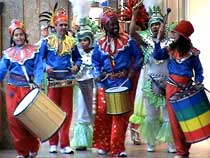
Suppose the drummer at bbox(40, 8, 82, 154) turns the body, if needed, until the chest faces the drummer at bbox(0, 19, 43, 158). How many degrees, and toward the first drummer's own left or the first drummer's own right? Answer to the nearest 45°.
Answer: approximately 45° to the first drummer's own right

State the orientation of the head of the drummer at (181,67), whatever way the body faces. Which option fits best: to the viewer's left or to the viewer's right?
to the viewer's left

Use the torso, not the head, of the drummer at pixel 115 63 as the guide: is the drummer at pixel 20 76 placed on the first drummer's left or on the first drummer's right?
on the first drummer's right

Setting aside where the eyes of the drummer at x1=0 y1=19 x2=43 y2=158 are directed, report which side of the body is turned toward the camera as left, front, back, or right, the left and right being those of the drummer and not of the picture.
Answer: front

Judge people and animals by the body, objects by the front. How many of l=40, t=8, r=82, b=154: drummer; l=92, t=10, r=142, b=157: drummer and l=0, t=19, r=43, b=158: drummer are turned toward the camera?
3

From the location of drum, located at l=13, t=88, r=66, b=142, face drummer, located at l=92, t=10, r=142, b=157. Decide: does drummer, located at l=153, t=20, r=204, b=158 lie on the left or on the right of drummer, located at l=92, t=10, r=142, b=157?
right

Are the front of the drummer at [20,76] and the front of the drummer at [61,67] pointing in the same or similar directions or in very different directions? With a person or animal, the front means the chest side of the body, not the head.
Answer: same or similar directions

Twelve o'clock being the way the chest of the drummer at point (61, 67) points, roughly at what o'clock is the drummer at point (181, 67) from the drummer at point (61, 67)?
the drummer at point (181, 67) is roughly at 10 o'clock from the drummer at point (61, 67).

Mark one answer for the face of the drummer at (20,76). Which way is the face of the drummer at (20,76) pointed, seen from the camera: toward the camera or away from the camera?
toward the camera

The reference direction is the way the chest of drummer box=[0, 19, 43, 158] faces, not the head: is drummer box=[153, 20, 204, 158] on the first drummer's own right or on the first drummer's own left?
on the first drummer's own left

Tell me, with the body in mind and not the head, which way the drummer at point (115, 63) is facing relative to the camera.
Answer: toward the camera

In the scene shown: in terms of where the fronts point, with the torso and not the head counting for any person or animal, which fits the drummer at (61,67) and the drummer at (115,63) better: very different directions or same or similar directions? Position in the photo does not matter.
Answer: same or similar directions
